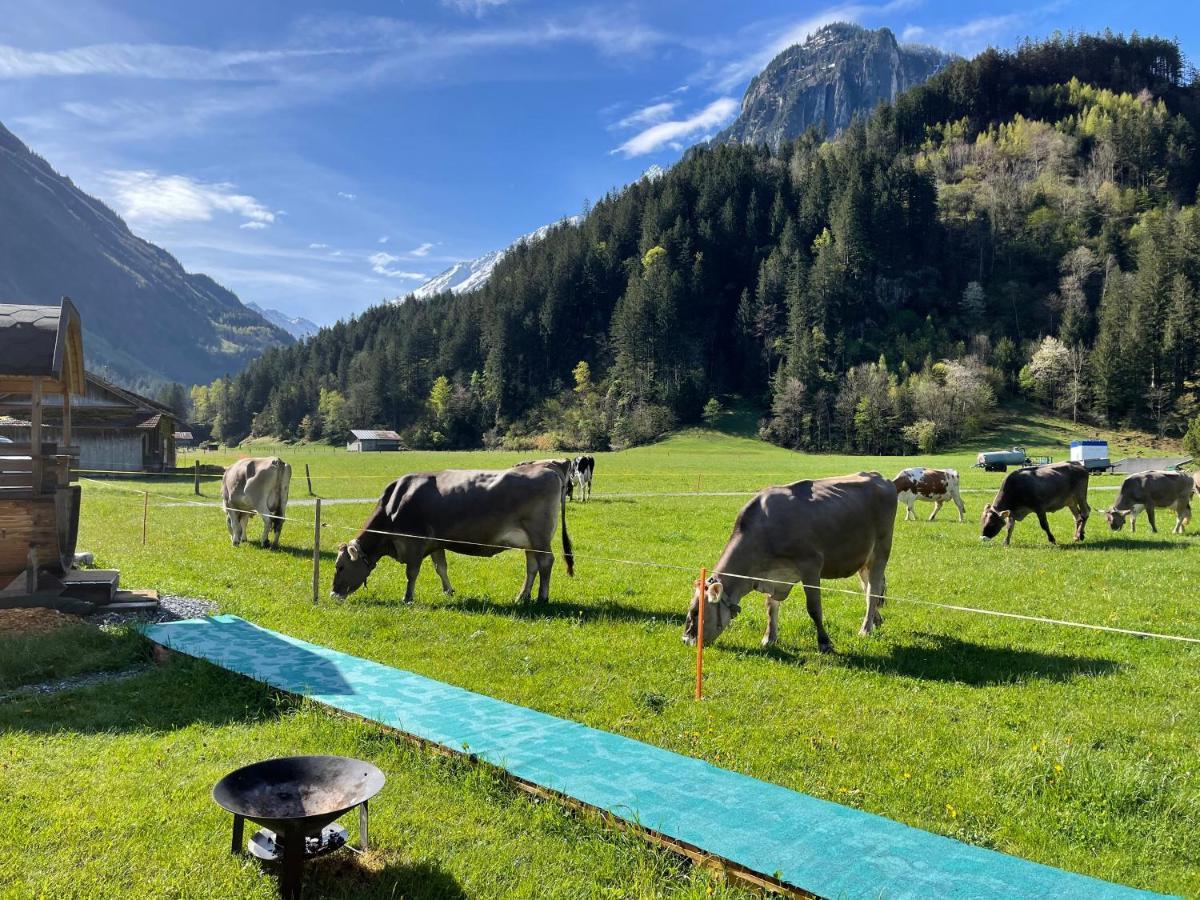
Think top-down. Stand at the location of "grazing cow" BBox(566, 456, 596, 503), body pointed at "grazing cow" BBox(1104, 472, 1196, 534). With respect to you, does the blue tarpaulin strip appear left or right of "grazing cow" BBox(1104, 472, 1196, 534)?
right

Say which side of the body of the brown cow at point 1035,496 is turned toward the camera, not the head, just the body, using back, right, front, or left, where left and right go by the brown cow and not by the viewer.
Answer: left

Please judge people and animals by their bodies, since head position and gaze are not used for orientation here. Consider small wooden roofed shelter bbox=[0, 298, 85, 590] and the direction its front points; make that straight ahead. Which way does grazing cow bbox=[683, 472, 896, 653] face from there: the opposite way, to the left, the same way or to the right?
the opposite way

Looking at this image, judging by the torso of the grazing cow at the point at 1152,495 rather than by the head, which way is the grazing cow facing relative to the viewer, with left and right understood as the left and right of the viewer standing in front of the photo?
facing to the left of the viewer

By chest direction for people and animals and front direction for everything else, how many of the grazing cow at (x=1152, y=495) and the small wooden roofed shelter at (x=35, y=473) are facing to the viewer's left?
1

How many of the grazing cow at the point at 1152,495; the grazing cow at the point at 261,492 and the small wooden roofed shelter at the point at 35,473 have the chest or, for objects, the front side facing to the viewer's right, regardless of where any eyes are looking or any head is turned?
1

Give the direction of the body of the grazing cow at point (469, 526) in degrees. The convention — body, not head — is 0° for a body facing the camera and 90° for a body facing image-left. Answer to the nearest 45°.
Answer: approximately 90°

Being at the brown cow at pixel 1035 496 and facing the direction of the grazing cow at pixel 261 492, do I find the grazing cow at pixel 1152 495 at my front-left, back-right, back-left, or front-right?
back-right

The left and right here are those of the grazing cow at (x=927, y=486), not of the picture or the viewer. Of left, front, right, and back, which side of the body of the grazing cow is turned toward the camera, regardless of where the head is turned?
left

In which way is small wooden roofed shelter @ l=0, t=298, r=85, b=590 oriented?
to the viewer's right

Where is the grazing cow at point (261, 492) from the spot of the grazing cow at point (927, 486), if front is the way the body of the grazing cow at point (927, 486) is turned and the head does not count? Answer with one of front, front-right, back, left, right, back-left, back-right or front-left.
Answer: front-left

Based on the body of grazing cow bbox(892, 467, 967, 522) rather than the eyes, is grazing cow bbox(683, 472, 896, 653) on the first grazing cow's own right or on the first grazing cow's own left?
on the first grazing cow's own left

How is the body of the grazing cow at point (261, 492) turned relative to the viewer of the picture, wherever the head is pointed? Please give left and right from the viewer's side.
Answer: facing away from the viewer and to the left of the viewer
